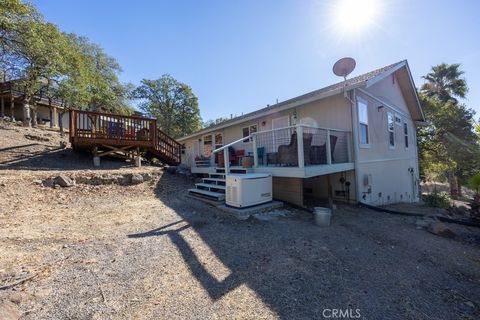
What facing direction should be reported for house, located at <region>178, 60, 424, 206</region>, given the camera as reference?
facing the viewer and to the left of the viewer

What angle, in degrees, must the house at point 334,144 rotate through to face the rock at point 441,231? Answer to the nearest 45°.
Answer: approximately 90° to its left

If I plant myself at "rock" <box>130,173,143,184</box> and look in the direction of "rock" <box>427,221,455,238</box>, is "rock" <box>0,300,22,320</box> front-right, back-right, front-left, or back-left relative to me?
front-right

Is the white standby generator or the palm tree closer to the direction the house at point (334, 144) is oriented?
the white standby generator

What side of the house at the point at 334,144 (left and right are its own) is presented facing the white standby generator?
front

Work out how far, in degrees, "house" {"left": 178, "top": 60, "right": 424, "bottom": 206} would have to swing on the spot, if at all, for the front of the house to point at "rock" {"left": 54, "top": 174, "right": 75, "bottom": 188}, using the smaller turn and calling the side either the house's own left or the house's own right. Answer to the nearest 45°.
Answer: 0° — it already faces it

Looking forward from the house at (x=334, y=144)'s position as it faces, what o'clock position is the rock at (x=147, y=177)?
The rock is roughly at 1 o'clock from the house.

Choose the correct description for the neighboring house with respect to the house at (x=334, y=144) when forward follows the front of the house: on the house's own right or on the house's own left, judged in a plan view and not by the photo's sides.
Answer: on the house's own right

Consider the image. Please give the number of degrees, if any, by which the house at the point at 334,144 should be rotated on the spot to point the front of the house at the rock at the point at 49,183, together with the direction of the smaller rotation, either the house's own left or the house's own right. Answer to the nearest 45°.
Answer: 0° — it already faces it

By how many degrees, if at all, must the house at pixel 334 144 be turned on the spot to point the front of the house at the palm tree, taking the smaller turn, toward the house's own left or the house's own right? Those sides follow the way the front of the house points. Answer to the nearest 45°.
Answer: approximately 180°

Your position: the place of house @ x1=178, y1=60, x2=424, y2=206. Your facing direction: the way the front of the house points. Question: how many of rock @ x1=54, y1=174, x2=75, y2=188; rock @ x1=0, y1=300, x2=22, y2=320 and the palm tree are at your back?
1
